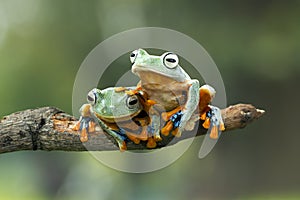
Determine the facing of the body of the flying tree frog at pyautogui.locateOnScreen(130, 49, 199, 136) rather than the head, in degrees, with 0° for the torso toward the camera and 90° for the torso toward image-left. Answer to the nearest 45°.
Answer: approximately 45°
